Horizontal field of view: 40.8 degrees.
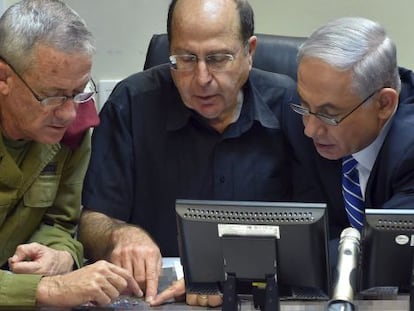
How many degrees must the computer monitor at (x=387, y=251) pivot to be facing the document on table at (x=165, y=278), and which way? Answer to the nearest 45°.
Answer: approximately 90° to its left

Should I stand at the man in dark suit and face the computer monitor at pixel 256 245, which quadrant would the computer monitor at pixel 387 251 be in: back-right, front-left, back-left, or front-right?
front-left

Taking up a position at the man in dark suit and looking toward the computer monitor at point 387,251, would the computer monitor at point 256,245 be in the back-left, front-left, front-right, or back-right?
front-right

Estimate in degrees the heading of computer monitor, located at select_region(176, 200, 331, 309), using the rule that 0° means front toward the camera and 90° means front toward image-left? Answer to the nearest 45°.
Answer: approximately 180°

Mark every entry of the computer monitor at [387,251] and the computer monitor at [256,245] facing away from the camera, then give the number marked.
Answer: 2

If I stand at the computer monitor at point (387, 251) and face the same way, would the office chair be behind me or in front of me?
in front

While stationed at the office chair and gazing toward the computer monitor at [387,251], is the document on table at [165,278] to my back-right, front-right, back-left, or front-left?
front-right

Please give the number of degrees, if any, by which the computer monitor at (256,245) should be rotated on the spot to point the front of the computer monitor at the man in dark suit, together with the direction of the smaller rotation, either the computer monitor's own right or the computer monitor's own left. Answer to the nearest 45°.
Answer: approximately 45° to the computer monitor's own right

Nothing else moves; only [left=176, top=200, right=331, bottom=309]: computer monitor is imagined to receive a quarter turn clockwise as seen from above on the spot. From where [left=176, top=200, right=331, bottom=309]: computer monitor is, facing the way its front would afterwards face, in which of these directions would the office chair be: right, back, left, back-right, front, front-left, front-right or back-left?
left

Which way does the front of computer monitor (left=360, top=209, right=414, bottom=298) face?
away from the camera

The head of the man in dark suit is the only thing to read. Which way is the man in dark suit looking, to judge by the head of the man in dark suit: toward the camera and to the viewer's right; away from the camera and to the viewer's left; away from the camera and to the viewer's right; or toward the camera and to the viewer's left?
toward the camera and to the viewer's left

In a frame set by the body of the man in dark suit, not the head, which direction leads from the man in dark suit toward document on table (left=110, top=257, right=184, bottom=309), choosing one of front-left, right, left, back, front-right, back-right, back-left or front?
front

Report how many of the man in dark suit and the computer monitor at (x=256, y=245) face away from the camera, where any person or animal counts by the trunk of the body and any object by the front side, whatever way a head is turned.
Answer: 1

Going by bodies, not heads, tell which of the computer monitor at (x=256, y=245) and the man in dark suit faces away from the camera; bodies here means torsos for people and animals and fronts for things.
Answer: the computer monitor

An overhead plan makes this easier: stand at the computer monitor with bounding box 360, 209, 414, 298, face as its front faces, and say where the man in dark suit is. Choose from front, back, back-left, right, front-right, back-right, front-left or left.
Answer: front

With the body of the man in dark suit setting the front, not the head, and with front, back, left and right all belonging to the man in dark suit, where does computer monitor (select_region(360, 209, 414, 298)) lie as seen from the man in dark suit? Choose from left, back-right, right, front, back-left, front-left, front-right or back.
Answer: front-left

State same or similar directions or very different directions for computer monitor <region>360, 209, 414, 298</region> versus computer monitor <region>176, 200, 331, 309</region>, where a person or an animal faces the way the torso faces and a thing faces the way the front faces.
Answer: same or similar directions

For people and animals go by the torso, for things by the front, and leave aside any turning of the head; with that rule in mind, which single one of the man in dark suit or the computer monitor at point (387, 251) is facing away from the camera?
the computer monitor
